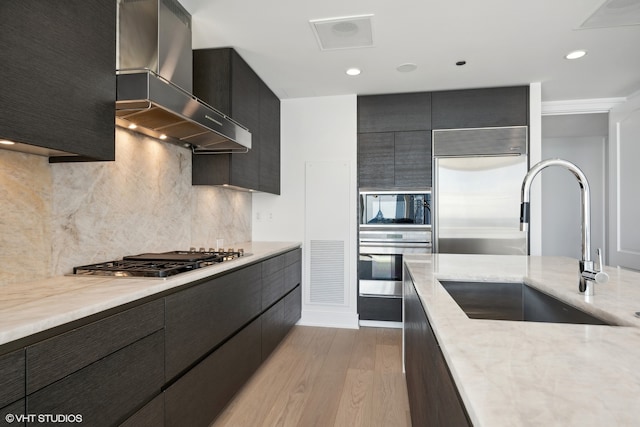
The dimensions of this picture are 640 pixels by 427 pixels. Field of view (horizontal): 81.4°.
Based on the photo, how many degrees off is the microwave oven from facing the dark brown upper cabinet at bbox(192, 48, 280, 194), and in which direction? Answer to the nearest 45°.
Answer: approximately 45° to its right

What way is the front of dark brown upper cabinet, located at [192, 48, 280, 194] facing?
to the viewer's right

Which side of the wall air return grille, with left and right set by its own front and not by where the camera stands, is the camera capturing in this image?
front

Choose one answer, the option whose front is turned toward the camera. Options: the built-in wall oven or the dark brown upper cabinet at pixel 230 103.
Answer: the built-in wall oven

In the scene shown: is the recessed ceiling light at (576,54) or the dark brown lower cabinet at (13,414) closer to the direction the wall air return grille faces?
the dark brown lower cabinet

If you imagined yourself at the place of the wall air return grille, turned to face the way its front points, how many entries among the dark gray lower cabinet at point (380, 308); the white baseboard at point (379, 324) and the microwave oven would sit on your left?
3

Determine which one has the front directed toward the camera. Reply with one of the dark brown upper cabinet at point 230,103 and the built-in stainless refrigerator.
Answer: the built-in stainless refrigerator

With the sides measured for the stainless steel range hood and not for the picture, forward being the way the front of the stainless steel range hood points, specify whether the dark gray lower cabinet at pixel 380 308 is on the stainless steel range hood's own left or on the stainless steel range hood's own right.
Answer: on the stainless steel range hood's own left

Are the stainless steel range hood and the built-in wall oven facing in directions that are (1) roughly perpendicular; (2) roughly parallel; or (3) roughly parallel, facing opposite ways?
roughly perpendicular

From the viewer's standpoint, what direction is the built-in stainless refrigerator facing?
toward the camera

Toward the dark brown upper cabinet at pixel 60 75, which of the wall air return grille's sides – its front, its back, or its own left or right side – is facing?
front

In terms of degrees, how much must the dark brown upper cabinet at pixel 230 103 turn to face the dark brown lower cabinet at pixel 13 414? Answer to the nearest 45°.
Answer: approximately 90° to its right

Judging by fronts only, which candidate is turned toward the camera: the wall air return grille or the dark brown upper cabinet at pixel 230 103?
the wall air return grille

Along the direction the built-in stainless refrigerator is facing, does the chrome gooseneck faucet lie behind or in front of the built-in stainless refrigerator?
in front

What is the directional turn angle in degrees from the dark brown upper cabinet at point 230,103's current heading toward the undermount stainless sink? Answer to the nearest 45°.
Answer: approximately 45° to its right

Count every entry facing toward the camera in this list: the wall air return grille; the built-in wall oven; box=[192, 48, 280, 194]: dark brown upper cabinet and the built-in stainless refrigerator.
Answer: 3

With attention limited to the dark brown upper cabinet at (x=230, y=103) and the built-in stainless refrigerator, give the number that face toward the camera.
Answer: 1

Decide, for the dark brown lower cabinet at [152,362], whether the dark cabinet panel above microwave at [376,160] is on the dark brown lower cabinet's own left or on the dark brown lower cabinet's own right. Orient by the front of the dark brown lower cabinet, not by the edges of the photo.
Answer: on the dark brown lower cabinet's own left

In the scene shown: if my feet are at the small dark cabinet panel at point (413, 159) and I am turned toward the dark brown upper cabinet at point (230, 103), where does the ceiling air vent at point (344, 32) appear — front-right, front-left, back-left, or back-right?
front-left

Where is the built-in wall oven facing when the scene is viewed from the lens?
facing the viewer
